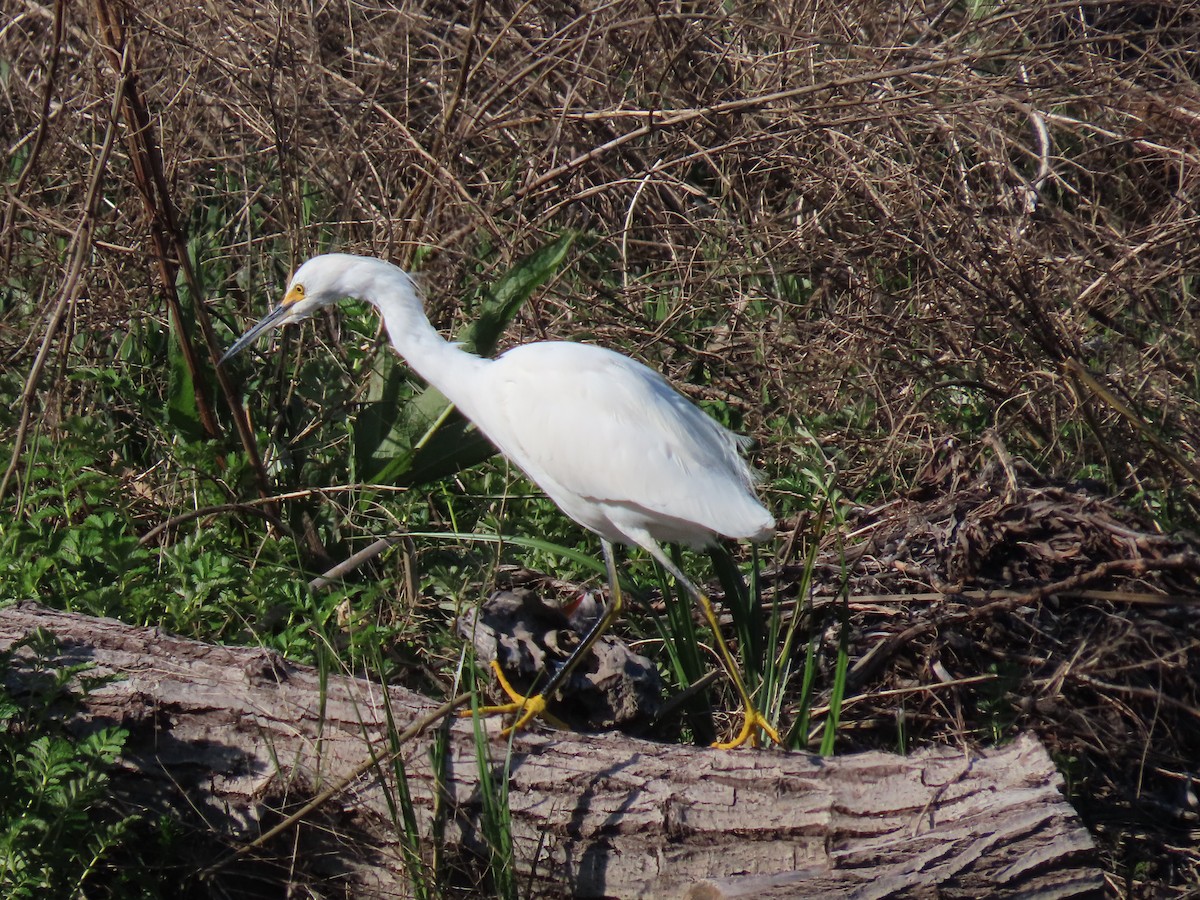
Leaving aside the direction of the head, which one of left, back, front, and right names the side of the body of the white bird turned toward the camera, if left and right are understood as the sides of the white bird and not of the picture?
left
